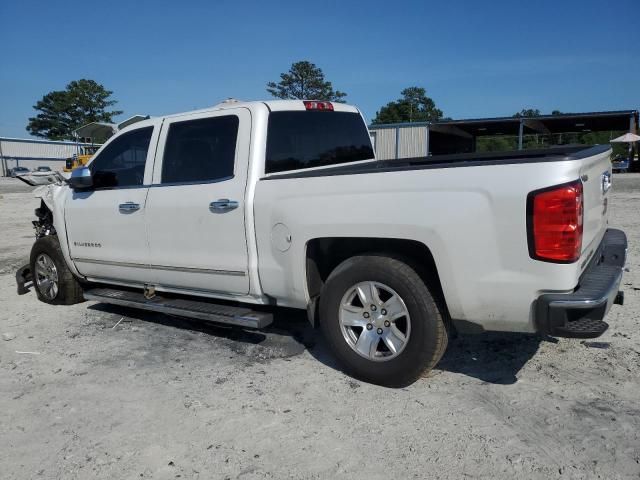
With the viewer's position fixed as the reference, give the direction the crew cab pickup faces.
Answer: facing away from the viewer and to the left of the viewer

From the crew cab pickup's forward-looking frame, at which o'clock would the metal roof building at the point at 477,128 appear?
The metal roof building is roughly at 2 o'clock from the crew cab pickup.
